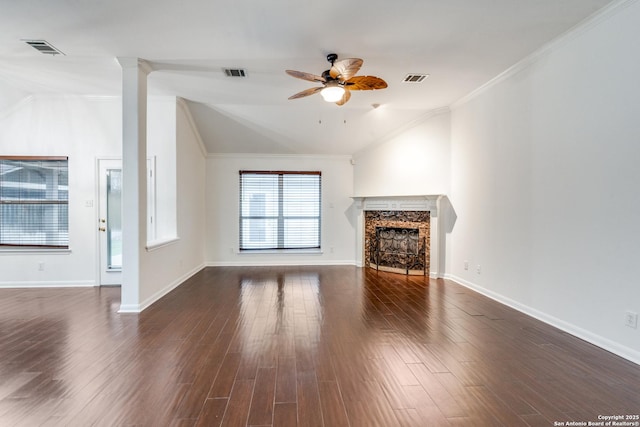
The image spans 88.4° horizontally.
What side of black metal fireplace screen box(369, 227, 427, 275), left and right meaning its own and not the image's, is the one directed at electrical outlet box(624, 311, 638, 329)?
left

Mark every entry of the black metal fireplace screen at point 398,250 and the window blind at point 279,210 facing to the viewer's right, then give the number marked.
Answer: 0

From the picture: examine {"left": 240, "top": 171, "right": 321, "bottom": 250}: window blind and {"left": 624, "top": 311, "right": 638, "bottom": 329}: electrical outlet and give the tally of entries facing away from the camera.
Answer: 0

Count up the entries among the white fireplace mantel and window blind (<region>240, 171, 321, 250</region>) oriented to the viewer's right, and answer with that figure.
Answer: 0

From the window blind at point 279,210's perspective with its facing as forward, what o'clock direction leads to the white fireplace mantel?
The white fireplace mantel is roughly at 10 o'clock from the window blind.

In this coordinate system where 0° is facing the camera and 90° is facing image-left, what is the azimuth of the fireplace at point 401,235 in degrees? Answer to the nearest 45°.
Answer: approximately 45°

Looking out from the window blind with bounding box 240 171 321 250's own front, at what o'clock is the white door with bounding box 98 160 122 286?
The white door is roughly at 2 o'clock from the window blind.

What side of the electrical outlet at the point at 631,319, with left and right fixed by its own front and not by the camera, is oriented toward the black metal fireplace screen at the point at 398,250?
right

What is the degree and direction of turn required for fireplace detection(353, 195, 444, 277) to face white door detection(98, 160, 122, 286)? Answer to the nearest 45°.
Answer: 0° — it already faces it

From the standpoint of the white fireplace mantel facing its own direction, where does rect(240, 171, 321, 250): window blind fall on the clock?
The window blind is roughly at 2 o'clock from the white fireplace mantel.

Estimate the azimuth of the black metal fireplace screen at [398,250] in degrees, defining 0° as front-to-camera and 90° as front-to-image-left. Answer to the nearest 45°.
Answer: approximately 45°

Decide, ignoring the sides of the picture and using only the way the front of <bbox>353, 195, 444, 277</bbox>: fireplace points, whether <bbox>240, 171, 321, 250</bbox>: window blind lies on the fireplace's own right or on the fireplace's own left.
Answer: on the fireplace's own right

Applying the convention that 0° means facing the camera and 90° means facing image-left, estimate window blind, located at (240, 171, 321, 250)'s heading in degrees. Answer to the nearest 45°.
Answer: approximately 0°
